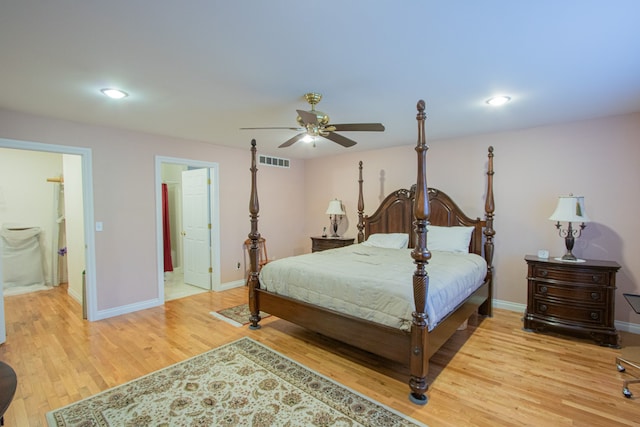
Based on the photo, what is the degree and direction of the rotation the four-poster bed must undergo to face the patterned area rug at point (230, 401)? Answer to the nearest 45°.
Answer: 0° — it already faces it

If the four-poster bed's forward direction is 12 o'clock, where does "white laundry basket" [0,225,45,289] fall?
The white laundry basket is roughly at 2 o'clock from the four-poster bed.

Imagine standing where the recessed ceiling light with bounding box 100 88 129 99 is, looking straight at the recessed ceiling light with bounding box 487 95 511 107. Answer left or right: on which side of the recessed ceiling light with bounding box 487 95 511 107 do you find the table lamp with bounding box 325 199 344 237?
left

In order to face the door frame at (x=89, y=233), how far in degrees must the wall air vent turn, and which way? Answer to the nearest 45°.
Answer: approximately 90° to its right

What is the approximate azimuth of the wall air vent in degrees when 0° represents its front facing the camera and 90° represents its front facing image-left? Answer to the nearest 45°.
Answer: approximately 315°

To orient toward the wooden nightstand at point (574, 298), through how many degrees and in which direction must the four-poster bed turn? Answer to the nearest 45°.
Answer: approximately 135° to its left

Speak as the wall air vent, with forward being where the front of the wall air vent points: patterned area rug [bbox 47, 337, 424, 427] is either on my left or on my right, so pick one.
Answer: on my right

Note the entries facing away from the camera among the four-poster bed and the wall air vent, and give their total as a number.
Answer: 0

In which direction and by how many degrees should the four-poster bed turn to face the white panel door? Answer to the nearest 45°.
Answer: approximately 90° to its right
